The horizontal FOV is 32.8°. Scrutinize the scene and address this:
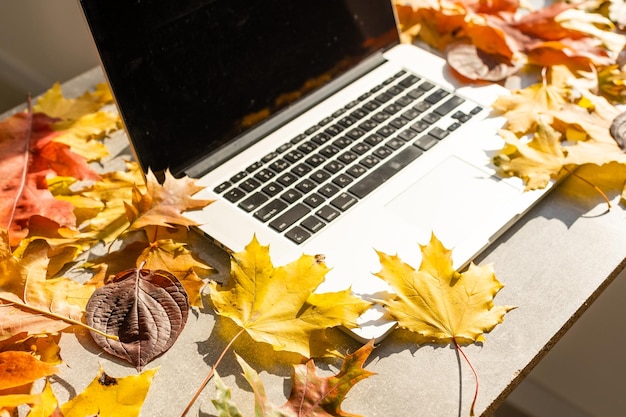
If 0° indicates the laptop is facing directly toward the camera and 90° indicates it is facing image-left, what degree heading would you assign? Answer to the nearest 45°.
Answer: approximately 315°
